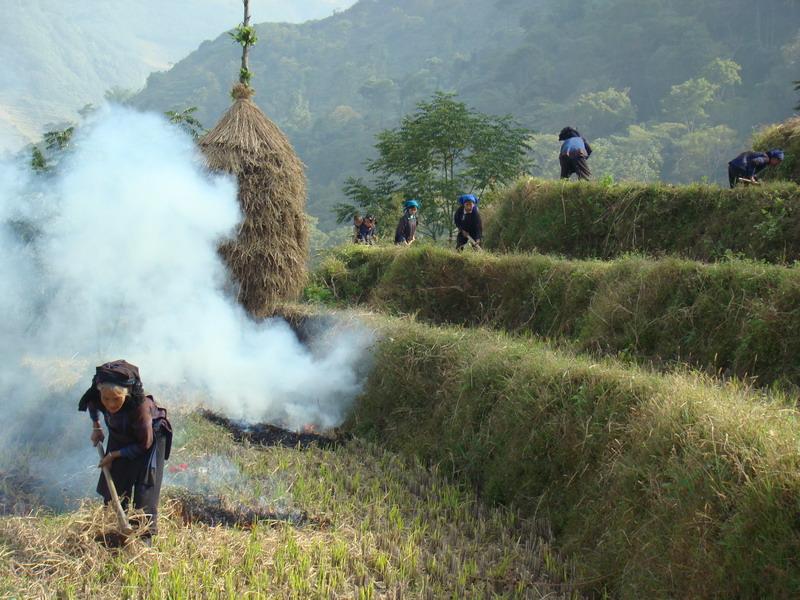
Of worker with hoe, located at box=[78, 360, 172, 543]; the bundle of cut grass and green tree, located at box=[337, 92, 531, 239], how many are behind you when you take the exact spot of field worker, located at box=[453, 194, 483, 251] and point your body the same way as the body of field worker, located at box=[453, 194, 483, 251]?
1

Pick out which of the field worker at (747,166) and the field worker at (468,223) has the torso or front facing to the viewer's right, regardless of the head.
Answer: the field worker at (747,166)

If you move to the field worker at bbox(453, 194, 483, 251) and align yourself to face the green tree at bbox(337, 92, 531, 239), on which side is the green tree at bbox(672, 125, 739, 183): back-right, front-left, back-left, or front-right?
front-right

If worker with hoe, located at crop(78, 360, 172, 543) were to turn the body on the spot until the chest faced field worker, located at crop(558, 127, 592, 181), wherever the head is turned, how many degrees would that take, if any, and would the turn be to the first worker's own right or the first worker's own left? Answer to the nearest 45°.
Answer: approximately 180°

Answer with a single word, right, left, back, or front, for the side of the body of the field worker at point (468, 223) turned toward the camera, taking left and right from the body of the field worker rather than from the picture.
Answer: front

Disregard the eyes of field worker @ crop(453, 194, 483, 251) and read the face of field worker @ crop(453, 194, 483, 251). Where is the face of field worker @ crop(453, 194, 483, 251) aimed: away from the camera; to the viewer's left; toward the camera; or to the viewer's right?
toward the camera

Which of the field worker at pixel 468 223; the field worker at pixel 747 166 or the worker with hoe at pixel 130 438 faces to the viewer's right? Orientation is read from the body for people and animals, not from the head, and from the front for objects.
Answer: the field worker at pixel 747 166

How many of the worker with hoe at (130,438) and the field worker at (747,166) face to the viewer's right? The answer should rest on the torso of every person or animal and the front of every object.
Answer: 1

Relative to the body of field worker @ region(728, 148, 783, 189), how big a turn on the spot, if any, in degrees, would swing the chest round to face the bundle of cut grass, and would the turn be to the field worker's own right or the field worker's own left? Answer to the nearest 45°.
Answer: approximately 135° to the field worker's own right

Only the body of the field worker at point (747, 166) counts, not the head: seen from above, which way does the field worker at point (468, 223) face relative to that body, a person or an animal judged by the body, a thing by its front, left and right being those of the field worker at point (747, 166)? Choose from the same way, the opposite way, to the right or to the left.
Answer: to the right

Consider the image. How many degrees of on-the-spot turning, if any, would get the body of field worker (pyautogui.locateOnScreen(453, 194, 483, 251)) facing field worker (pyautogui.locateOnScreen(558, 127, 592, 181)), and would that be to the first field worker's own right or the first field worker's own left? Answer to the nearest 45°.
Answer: approximately 135° to the first field worker's own left

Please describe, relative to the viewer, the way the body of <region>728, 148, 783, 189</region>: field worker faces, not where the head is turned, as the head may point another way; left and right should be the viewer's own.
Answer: facing to the right of the viewer

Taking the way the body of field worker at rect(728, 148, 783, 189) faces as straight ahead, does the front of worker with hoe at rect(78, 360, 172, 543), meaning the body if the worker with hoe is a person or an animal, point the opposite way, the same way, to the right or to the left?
to the right

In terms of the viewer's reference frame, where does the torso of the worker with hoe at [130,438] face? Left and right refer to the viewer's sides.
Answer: facing the viewer and to the left of the viewer
